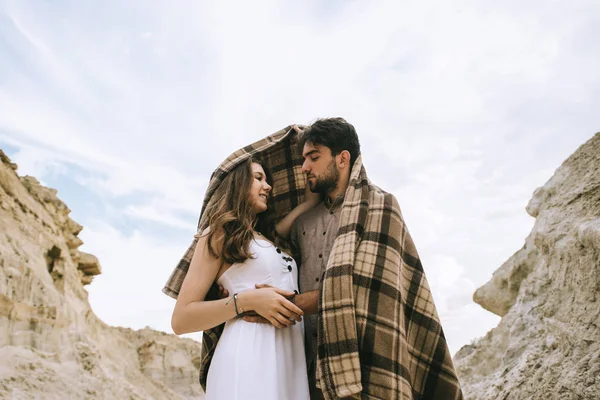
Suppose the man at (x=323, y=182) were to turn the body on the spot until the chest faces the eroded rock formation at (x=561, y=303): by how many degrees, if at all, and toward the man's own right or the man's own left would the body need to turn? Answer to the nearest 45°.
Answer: approximately 135° to the man's own left

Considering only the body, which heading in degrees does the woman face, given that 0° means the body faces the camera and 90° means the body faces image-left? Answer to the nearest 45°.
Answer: approximately 315°

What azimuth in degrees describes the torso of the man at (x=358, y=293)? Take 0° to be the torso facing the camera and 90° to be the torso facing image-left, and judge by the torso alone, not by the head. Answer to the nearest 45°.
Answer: approximately 45°

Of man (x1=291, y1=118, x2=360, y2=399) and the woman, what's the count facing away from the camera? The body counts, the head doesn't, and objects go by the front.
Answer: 0

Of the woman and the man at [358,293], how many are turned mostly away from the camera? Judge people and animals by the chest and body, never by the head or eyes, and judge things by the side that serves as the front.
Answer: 0
